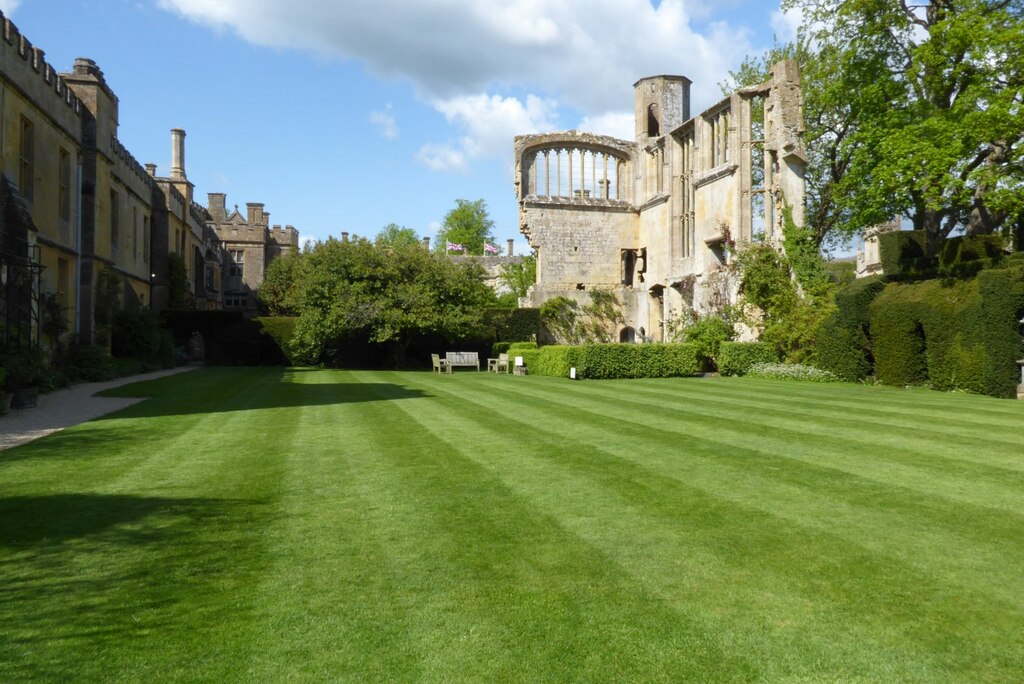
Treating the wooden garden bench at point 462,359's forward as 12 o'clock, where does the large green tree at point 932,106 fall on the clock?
The large green tree is roughly at 10 o'clock from the wooden garden bench.

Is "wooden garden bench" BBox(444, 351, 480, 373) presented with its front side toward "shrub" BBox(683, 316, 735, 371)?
no

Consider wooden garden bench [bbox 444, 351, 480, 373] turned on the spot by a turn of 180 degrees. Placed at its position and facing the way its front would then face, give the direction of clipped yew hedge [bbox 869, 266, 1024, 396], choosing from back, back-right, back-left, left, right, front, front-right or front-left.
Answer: back-right

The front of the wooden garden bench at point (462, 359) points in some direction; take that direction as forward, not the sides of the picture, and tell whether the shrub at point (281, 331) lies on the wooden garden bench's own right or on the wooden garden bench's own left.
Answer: on the wooden garden bench's own right

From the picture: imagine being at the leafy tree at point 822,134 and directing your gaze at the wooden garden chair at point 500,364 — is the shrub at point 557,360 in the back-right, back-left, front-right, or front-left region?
front-left

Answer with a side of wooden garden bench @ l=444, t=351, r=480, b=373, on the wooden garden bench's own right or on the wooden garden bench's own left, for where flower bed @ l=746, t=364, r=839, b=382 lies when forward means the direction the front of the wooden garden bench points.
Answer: on the wooden garden bench's own left

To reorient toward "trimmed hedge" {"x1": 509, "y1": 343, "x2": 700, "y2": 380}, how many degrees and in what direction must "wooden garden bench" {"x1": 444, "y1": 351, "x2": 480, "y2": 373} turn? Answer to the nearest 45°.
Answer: approximately 45° to its left

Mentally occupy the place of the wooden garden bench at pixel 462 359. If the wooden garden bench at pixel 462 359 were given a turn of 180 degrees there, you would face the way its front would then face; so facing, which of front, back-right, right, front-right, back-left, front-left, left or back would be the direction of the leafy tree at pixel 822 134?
right

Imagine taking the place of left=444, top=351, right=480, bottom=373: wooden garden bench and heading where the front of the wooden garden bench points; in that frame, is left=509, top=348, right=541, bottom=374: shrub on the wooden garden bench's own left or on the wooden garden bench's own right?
on the wooden garden bench's own left

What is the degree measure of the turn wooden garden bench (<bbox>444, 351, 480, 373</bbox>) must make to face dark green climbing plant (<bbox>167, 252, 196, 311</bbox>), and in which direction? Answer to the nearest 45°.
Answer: approximately 135° to its right

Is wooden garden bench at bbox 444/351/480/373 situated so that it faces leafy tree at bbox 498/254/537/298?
no

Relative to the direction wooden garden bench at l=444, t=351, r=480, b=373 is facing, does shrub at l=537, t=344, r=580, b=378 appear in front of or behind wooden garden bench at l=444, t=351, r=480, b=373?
in front

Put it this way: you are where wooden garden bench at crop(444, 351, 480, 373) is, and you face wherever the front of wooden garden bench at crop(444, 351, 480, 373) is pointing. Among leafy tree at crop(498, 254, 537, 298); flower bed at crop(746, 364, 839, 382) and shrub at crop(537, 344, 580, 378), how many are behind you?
1

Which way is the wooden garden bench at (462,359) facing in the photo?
toward the camera

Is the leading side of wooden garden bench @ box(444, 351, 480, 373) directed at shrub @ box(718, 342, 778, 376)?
no
